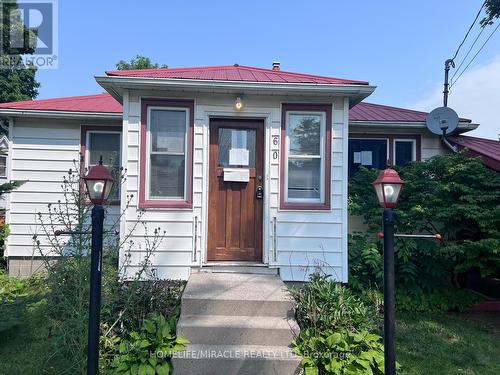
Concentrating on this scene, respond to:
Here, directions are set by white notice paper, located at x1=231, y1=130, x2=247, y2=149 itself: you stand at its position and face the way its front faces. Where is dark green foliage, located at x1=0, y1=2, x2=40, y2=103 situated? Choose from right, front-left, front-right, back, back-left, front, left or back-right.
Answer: back-right

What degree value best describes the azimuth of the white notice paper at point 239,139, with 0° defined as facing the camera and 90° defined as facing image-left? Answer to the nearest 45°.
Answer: approximately 0°

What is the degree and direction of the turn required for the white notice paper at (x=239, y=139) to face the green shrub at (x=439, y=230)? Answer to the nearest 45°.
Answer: approximately 90° to its left

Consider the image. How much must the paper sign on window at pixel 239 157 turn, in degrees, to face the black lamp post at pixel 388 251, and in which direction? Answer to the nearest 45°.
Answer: approximately 45° to its left

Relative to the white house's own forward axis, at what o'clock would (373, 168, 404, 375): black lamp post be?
The black lamp post is roughly at 11 o'clock from the white house.

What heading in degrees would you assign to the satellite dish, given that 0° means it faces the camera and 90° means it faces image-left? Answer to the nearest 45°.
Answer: approximately 0°
